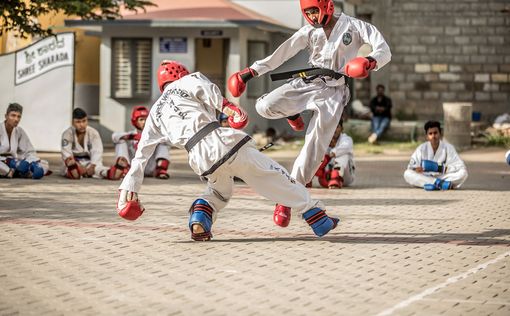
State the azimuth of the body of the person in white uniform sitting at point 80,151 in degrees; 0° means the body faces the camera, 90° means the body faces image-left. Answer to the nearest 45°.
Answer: approximately 0°

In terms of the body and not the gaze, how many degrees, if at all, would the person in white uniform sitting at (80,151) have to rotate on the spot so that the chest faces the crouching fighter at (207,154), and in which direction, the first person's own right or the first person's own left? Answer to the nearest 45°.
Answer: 0° — they already face them

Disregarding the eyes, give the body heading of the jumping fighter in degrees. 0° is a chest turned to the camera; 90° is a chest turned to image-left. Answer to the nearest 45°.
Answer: approximately 45°

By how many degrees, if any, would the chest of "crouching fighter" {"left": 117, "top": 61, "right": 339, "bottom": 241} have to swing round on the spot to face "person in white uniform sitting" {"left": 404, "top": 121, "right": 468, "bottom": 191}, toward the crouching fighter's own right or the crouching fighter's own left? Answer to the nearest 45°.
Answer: approximately 45° to the crouching fighter's own right

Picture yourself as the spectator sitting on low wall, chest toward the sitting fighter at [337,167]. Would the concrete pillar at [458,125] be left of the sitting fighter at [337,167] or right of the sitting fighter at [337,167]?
left

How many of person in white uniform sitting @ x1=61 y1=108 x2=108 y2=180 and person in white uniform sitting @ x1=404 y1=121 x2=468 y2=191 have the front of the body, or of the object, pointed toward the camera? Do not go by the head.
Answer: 2

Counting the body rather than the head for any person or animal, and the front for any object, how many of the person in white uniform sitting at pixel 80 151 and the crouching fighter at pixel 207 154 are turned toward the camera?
1

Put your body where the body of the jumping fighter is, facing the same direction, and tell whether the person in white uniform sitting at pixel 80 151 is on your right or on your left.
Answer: on your right

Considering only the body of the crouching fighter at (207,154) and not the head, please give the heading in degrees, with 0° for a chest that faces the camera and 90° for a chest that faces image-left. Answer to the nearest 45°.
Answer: approximately 180°
